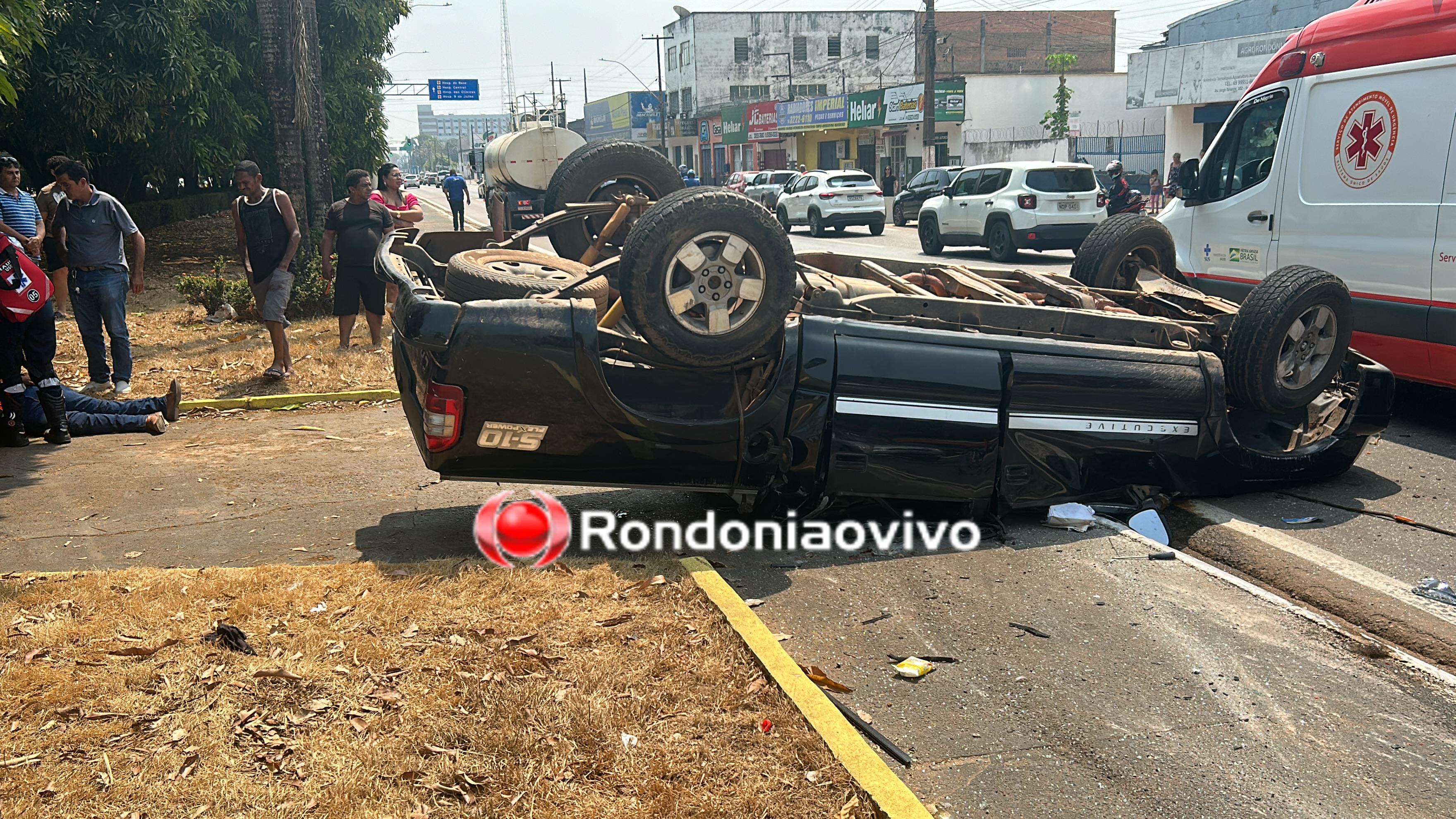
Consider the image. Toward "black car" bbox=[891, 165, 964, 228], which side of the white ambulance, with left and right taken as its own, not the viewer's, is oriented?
front

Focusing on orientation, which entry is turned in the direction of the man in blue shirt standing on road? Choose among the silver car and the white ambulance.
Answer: the white ambulance

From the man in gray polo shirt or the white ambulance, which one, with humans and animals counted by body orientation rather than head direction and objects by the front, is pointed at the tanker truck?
the white ambulance

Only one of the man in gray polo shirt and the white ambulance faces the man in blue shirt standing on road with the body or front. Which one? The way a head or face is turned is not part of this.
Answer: the white ambulance

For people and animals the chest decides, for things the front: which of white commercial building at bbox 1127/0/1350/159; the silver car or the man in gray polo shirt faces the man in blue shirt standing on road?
the white commercial building

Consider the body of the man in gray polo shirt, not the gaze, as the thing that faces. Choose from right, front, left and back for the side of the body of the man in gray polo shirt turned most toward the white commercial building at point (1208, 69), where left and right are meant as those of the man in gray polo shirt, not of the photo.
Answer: back

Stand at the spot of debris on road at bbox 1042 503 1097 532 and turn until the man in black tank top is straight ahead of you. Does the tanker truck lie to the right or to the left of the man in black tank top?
right

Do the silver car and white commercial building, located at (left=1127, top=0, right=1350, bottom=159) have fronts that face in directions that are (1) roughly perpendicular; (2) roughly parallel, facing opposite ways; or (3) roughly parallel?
roughly perpendicular

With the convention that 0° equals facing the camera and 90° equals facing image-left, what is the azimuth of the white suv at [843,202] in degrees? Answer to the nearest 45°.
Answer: approximately 135°

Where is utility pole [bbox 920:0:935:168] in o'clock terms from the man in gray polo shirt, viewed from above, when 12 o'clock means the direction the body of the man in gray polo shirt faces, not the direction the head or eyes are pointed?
The utility pole is roughly at 6 o'clock from the man in gray polo shirt.

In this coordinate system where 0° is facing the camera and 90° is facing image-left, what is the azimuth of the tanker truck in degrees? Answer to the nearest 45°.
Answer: approximately 135°

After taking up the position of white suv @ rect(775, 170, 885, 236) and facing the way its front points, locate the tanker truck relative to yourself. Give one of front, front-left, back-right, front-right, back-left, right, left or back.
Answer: front-left

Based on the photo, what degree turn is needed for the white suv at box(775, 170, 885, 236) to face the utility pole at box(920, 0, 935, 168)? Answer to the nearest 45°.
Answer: approximately 45° to its right

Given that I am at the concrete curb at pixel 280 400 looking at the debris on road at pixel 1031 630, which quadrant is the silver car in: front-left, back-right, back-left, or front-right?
back-left

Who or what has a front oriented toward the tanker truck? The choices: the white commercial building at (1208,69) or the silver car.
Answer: the white commercial building

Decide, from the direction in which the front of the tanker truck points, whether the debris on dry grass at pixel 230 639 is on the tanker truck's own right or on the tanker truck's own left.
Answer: on the tanker truck's own left
